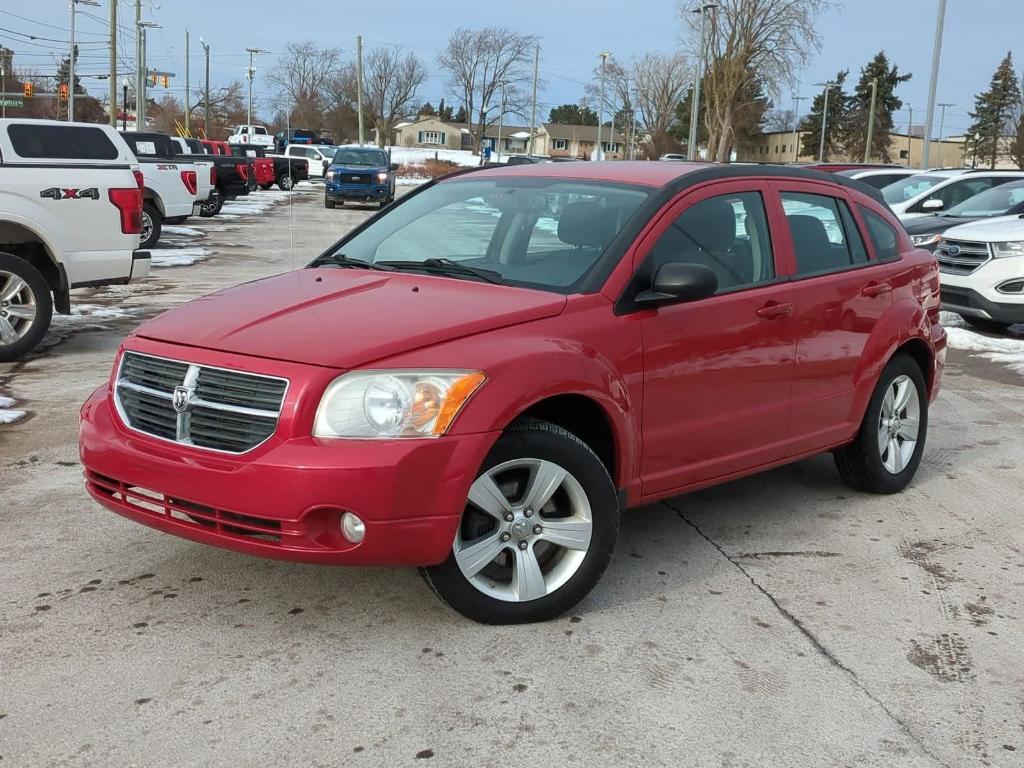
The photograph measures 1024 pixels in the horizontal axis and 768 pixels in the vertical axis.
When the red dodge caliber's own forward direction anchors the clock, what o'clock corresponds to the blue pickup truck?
The blue pickup truck is roughly at 4 o'clock from the red dodge caliber.

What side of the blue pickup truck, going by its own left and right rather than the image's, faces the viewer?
front

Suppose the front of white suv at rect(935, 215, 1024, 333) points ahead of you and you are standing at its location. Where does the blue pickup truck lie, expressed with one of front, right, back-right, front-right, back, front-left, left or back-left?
right

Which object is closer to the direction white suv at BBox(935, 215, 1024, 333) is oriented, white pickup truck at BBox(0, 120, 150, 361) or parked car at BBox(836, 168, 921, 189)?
the white pickup truck

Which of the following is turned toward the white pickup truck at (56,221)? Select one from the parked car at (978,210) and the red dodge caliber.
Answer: the parked car

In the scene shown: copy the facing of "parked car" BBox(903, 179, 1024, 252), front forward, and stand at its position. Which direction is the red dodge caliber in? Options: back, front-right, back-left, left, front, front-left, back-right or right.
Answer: front-left

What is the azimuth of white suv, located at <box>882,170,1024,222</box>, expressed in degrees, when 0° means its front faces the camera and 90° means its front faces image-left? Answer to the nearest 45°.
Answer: approximately 45°

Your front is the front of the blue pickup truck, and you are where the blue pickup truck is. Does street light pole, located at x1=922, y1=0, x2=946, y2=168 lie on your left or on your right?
on your left

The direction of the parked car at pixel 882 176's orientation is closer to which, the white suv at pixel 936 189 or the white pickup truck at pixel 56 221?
the white pickup truck

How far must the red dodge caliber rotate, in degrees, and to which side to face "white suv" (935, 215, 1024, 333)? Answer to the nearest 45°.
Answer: approximately 180°

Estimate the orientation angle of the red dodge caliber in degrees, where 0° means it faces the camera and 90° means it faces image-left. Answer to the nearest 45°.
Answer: approximately 45°

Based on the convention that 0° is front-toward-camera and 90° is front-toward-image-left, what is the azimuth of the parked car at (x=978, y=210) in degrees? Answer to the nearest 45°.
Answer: approximately 45°

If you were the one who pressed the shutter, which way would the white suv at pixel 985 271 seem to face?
facing the viewer and to the left of the viewer

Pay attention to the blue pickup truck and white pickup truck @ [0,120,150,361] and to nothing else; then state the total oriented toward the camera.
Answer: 1
